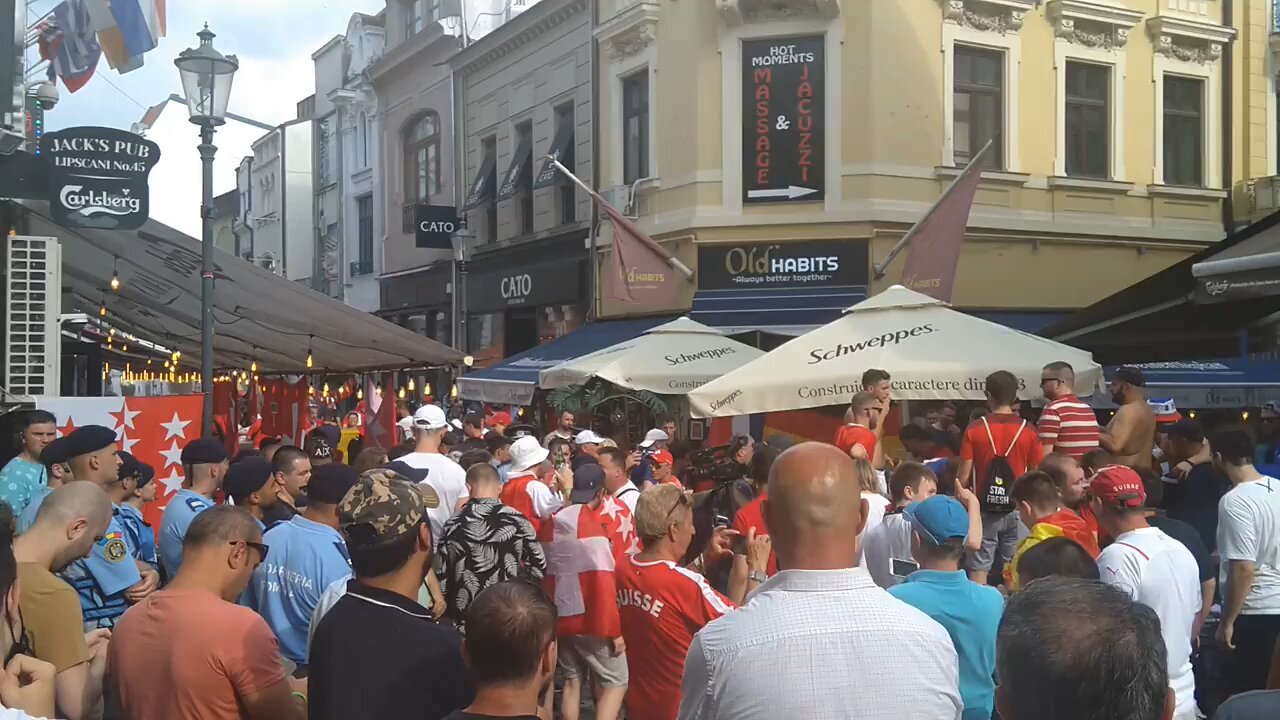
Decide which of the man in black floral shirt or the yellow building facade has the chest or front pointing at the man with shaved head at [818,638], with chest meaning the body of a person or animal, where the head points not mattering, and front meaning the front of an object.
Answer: the yellow building facade

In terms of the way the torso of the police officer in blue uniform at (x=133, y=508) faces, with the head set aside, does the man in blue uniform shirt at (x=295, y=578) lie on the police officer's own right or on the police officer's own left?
on the police officer's own right

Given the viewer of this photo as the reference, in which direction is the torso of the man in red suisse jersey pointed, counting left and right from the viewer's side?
facing away from the viewer and to the right of the viewer

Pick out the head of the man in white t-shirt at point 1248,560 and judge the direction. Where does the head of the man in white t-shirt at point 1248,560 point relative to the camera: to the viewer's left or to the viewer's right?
to the viewer's left

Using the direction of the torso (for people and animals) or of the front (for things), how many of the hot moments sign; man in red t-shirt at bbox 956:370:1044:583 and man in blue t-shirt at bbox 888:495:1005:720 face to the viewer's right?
0

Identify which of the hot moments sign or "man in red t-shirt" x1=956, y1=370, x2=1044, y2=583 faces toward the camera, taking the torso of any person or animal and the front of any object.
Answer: the hot moments sign

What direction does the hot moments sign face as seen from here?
toward the camera

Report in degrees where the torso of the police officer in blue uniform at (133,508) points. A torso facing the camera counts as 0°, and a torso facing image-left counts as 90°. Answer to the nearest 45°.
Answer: approximately 270°

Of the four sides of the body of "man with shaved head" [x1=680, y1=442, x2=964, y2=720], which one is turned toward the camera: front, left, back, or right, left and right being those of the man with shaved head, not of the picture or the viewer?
back

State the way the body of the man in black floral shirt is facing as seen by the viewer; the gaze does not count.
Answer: away from the camera

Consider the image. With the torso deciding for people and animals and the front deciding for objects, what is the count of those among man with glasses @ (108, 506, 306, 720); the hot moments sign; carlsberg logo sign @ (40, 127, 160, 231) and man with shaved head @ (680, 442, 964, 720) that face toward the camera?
2

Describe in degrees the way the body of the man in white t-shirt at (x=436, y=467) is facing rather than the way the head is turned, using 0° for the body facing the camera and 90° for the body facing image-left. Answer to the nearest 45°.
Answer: approximately 180°

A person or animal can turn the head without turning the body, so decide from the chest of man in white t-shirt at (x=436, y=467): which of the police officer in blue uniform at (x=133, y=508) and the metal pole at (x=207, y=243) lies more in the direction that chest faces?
the metal pole

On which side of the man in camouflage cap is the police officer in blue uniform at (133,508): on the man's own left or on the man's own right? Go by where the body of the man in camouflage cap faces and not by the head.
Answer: on the man's own left

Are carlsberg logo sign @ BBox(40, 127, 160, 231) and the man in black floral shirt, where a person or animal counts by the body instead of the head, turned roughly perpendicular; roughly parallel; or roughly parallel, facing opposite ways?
roughly parallel, facing opposite ways

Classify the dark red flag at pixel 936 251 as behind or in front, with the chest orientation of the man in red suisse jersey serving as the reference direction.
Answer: in front

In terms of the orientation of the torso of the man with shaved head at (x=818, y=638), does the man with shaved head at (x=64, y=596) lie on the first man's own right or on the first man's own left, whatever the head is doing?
on the first man's own left

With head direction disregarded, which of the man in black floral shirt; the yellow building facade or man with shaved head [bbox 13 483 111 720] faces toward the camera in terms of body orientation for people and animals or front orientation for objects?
the yellow building facade

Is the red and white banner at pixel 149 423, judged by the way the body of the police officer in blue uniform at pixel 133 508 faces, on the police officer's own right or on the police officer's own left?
on the police officer's own left
